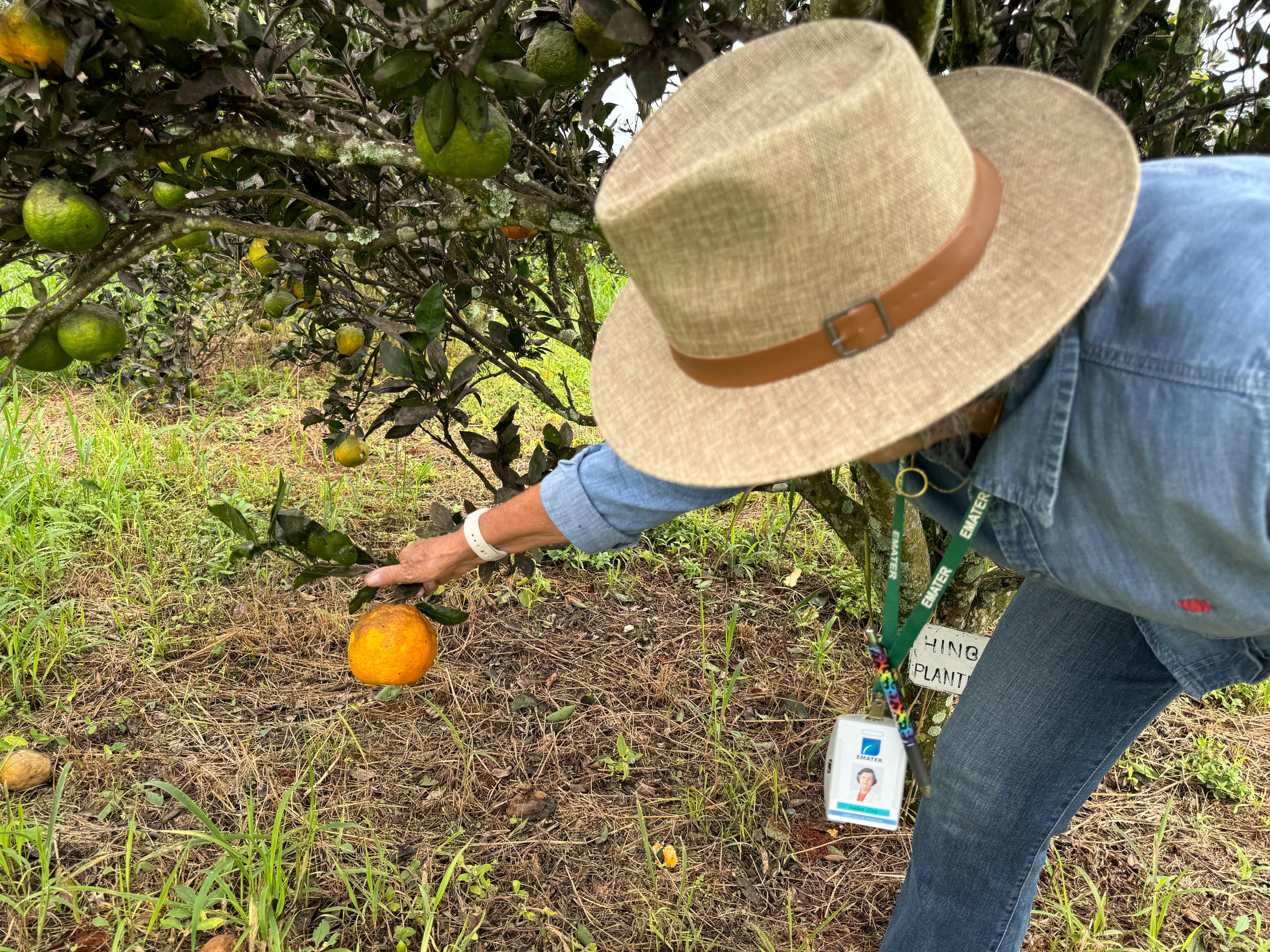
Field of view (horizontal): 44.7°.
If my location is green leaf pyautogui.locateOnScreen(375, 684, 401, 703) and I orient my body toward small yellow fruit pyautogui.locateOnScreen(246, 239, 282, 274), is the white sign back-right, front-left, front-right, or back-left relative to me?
back-right

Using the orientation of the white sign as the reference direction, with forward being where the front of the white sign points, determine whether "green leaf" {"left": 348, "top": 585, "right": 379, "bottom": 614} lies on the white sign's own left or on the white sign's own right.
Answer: on the white sign's own right

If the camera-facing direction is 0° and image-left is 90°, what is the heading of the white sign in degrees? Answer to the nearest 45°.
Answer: approximately 0°

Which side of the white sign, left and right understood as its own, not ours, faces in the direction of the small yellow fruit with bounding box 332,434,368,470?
right

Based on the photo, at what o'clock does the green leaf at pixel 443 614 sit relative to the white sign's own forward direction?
The green leaf is roughly at 2 o'clock from the white sign.

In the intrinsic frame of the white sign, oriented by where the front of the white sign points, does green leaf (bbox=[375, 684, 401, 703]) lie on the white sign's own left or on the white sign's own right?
on the white sign's own right

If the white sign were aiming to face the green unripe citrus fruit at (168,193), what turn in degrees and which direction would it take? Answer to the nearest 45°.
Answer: approximately 90° to its right

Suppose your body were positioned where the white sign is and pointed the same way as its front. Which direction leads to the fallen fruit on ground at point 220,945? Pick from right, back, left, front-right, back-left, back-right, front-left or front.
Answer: front-right
